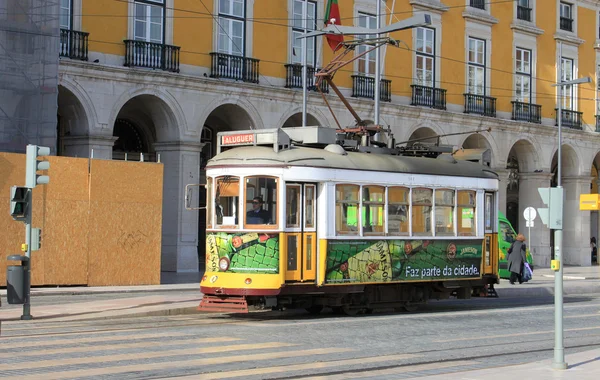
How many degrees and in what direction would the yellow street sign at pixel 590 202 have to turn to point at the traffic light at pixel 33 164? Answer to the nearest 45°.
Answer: approximately 45° to its right

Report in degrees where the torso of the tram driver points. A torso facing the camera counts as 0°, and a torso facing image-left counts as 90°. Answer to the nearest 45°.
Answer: approximately 45°

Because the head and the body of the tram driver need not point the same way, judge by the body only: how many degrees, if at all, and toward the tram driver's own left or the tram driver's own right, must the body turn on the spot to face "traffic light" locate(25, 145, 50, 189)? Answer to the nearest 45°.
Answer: approximately 45° to the tram driver's own right

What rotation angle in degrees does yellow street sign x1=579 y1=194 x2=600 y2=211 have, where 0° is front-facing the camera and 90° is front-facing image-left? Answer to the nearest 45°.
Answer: approximately 0°

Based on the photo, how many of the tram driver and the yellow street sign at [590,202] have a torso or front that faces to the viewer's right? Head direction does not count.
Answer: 0

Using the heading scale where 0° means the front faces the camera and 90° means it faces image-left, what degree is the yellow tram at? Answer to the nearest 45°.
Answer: approximately 45°

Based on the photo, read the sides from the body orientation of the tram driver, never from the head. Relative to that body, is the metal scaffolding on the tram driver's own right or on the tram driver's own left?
on the tram driver's own right
